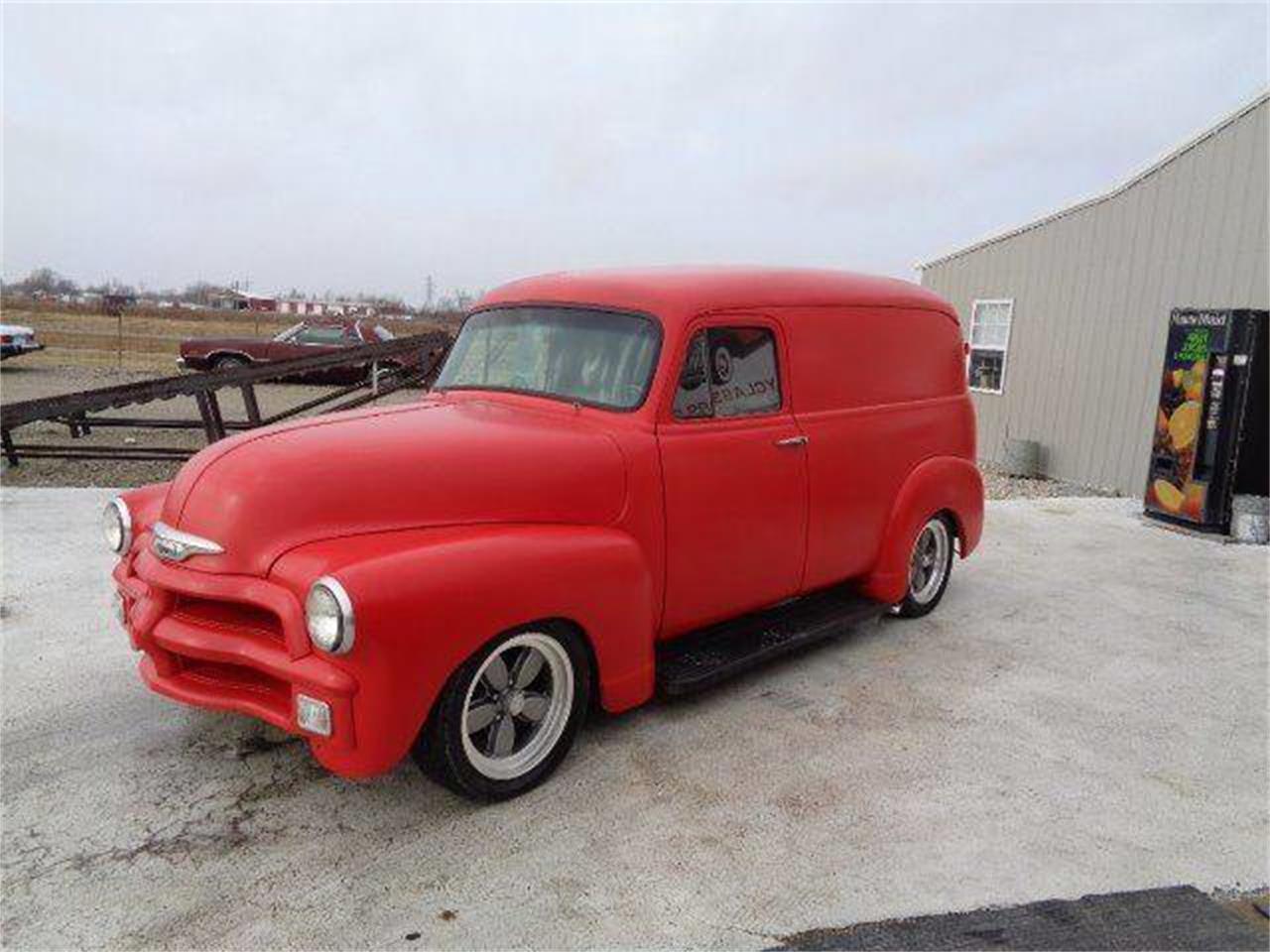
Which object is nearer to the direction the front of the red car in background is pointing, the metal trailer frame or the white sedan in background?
the white sedan in background

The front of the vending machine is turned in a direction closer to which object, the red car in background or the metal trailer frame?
the metal trailer frame

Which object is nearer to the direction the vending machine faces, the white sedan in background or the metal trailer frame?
the metal trailer frame

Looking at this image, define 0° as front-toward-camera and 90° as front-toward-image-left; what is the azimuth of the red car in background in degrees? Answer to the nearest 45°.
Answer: approximately 90°

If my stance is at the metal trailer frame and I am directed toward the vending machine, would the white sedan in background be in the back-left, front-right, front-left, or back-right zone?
back-left

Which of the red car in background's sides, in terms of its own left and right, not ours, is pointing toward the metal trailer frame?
left

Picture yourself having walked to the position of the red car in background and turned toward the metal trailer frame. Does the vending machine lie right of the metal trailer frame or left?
left

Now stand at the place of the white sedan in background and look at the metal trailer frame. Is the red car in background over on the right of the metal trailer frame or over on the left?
left

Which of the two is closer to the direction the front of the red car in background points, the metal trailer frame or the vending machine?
the metal trailer frame

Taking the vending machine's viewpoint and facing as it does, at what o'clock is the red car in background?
The red car in background is roughly at 2 o'clock from the vending machine.

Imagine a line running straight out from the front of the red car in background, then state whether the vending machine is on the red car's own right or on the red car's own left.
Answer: on the red car's own left
